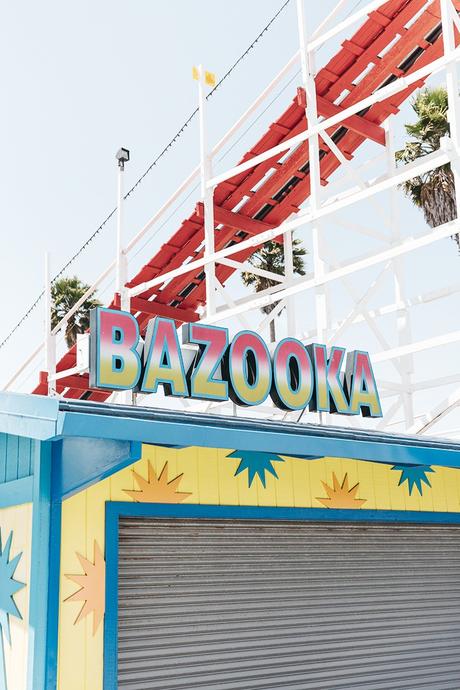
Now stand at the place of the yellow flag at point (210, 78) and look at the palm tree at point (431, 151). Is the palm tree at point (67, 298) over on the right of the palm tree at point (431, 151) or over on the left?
left

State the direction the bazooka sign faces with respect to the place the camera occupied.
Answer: facing the viewer and to the right of the viewer

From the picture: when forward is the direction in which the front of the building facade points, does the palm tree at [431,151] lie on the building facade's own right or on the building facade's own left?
on the building facade's own left

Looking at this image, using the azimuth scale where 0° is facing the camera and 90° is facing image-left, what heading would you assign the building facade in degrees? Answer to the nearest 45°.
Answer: approximately 315°

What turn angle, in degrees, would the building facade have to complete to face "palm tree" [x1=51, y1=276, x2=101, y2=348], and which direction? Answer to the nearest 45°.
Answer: approximately 135° to its left

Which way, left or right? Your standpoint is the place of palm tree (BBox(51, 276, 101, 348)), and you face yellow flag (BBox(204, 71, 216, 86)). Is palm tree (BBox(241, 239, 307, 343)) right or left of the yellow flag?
left

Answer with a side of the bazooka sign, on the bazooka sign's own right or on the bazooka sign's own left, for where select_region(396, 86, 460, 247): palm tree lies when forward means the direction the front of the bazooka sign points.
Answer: on the bazooka sign's own left
